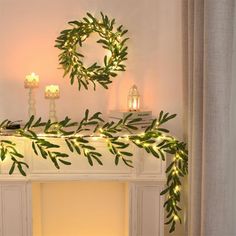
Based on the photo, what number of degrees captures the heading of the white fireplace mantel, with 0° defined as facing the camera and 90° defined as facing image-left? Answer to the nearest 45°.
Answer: approximately 0°
